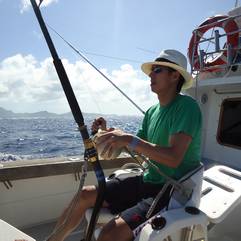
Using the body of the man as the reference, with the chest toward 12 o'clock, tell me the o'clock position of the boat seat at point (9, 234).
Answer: The boat seat is roughly at 1 o'clock from the man.

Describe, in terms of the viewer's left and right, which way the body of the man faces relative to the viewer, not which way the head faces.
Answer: facing the viewer and to the left of the viewer

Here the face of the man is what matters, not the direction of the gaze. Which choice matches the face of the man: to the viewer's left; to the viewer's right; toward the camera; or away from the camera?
to the viewer's left
